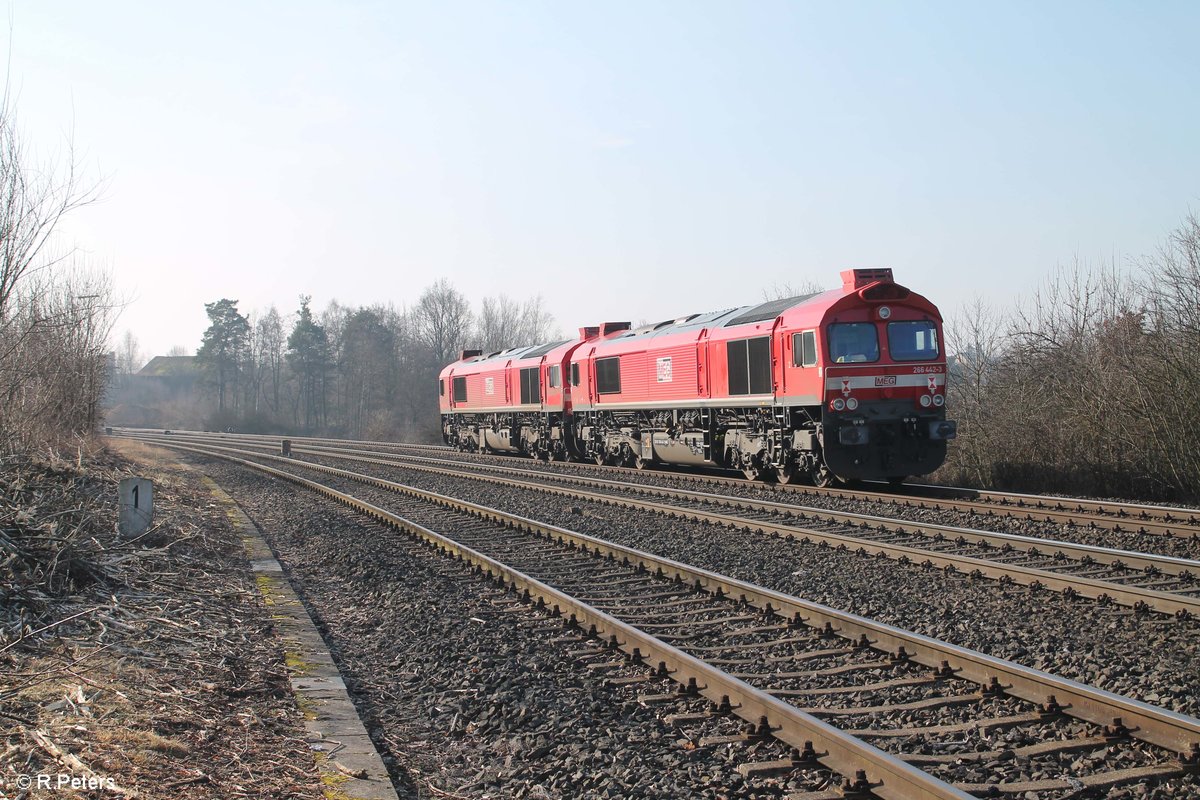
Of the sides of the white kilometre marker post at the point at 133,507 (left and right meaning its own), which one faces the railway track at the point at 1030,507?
left

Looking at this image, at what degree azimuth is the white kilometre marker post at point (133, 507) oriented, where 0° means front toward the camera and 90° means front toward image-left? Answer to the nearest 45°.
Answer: approximately 0°

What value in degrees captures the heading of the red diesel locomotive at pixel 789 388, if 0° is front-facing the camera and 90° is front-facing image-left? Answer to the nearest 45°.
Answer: approximately 315°

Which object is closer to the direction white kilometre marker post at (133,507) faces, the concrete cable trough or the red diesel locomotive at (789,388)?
the concrete cable trough

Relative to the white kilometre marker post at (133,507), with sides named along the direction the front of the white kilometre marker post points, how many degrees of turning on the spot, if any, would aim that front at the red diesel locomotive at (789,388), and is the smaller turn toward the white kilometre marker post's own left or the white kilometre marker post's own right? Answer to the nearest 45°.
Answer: approximately 90° to the white kilometre marker post's own left

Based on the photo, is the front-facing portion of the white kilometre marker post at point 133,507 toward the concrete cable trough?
yes

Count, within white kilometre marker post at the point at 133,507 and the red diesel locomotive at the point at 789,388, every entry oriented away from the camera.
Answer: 0

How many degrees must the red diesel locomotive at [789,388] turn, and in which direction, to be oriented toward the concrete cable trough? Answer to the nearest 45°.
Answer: approximately 45° to its right
